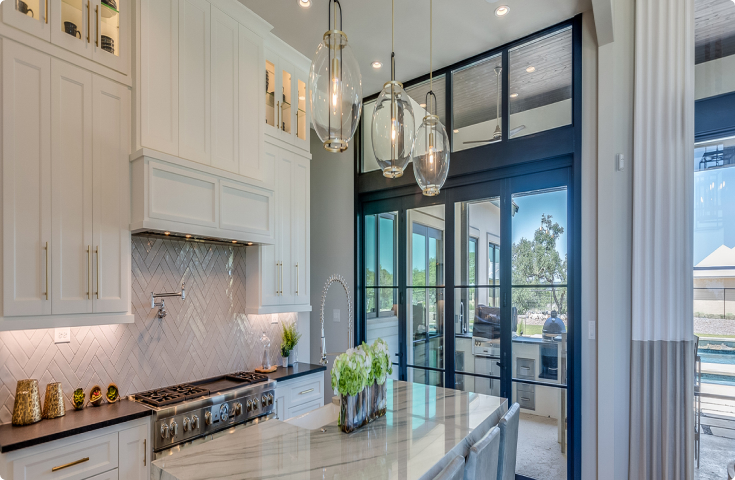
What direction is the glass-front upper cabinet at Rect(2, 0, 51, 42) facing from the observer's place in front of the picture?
facing the viewer and to the right of the viewer

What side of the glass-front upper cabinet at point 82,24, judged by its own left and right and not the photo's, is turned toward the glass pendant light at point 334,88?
front

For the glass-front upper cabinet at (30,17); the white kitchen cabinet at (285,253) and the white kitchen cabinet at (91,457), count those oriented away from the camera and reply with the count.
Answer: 0

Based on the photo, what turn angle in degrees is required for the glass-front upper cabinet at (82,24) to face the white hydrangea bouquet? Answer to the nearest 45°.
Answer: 0° — it already faces it

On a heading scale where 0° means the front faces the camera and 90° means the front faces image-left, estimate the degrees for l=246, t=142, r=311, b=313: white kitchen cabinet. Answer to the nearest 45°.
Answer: approximately 315°

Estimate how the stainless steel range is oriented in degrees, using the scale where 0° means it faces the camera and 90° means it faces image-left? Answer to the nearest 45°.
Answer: approximately 315°

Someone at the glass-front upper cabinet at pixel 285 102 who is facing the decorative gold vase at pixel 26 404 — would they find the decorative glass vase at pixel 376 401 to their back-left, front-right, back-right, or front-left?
front-left

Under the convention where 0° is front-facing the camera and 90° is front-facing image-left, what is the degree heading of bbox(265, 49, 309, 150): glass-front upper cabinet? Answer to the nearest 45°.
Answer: approximately 315°

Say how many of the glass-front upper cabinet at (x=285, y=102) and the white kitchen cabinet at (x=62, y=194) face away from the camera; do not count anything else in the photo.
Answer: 0

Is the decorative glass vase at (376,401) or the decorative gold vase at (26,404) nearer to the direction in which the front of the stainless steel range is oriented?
the decorative glass vase

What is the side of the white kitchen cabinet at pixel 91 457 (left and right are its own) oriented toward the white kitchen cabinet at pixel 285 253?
left

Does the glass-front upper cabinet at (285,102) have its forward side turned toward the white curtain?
yes

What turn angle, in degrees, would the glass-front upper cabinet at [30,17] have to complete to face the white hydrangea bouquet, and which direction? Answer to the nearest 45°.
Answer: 0° — it already faces it
